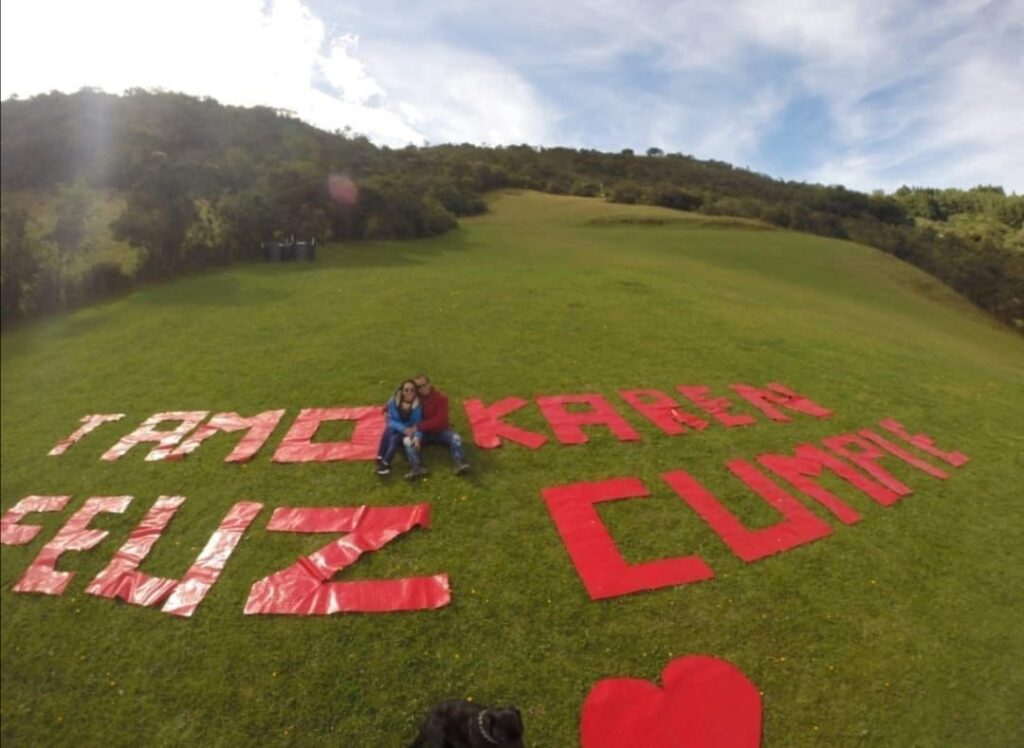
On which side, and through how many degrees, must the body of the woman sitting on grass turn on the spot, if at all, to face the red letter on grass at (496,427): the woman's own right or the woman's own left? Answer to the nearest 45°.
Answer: approximately 135° to the woman's own left

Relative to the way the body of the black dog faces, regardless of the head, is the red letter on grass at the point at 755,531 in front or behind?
in front

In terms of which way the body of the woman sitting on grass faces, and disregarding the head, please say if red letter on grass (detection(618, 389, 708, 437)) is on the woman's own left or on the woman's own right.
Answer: on the woman's own left

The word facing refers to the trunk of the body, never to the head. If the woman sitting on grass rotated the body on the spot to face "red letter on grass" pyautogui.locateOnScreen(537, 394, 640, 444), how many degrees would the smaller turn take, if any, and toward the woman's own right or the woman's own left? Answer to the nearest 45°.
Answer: approximately 90° to the woman's own left

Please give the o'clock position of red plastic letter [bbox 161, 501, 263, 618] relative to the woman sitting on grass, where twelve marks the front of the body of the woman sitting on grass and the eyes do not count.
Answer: The red plastic letter is roughly at 2 o'clock from the woman sitting on grass.

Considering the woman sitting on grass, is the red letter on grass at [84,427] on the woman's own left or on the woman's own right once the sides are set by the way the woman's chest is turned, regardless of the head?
on the woman's own right

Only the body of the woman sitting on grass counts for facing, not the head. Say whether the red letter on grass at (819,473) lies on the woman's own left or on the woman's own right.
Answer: on the woman's own left

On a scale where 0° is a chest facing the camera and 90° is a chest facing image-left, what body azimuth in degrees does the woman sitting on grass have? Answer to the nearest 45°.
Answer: approximately 0°

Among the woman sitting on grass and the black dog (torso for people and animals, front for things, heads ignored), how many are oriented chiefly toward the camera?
1

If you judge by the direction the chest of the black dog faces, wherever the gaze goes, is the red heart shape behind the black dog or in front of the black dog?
in front

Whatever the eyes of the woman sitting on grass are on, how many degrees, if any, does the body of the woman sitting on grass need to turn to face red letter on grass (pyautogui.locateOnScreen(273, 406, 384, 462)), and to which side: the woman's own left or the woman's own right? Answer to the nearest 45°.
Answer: approximately 135° to the woman's own right

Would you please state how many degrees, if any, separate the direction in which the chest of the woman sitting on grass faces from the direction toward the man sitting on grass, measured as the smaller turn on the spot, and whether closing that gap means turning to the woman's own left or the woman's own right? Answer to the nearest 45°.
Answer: approximately 135° to the woman's own left

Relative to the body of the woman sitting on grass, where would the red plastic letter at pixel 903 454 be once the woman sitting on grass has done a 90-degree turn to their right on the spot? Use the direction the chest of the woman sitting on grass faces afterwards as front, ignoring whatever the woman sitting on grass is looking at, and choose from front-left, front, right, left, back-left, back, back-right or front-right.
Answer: back
